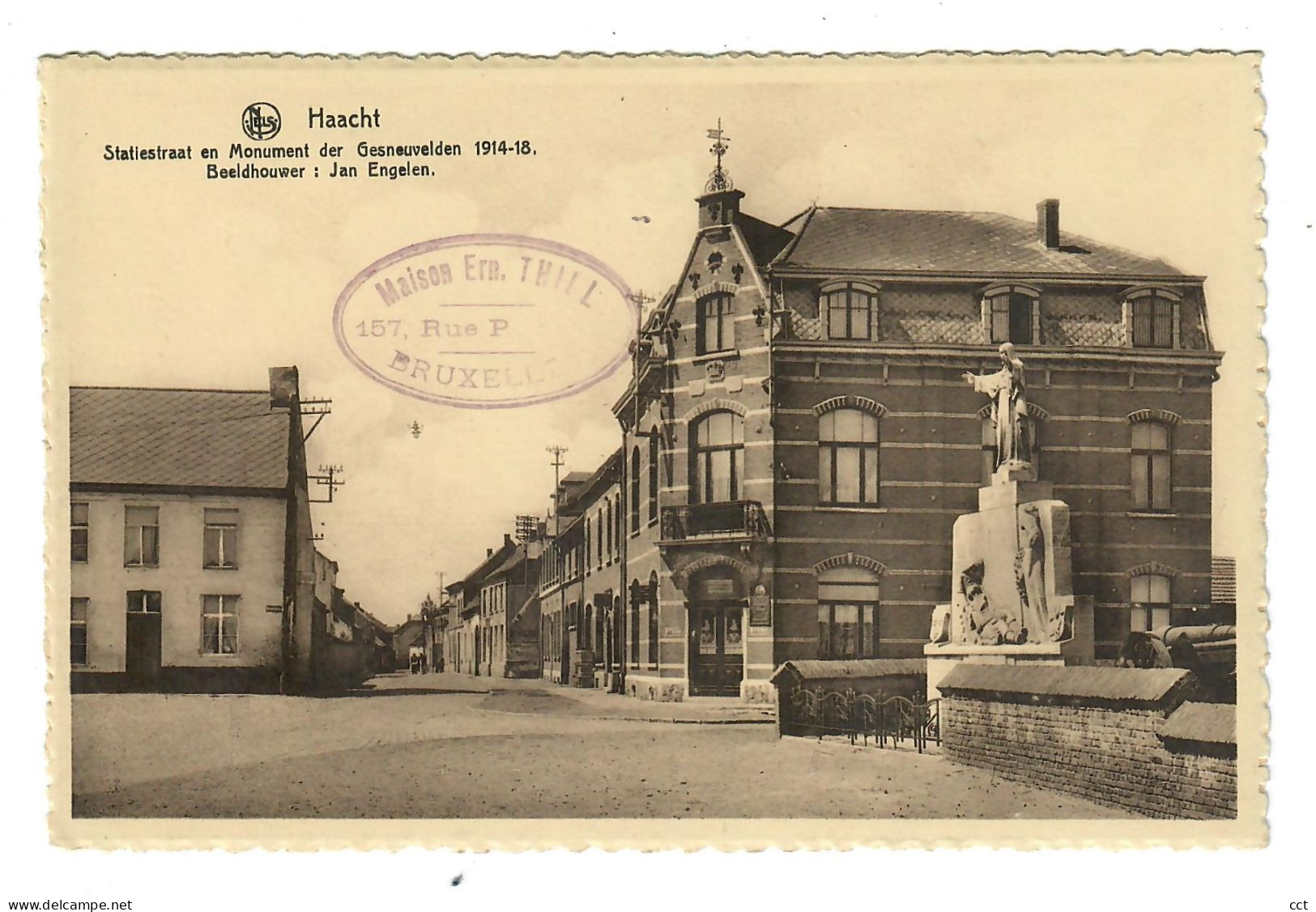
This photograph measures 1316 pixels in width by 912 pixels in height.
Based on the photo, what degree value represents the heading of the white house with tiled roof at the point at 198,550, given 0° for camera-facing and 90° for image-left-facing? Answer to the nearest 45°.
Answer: approximately 0°

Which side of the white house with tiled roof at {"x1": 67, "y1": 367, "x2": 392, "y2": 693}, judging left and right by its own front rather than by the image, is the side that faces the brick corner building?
left

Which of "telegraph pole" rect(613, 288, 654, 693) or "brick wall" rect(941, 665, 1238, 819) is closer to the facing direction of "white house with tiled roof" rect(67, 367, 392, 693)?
the brick wall

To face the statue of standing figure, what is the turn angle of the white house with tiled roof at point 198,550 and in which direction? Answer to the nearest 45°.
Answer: approximately 45° to its left
